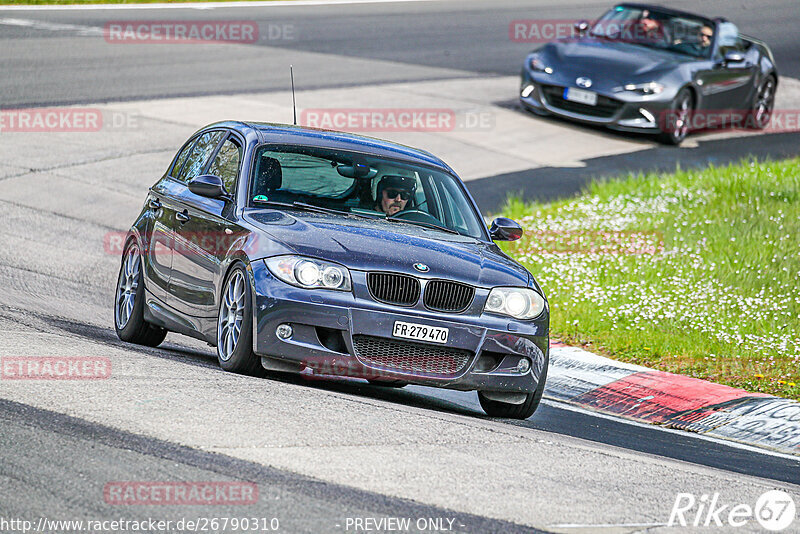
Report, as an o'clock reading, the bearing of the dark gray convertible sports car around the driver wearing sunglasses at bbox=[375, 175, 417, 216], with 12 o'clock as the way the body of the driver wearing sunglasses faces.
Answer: The dark gray convertible sports car is roughly at 8 o'clock from the driver wearing sunglasses.

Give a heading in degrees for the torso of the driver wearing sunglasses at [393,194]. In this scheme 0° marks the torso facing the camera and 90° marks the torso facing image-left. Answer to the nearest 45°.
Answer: approximately 315°

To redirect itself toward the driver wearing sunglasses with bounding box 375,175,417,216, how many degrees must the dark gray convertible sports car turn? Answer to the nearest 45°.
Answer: approximately 45° to its left

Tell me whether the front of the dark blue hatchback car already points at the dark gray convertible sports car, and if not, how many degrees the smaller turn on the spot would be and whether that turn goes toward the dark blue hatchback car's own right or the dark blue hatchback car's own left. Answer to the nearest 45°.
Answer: approximately 135° to the dark blue hatchback car's own left

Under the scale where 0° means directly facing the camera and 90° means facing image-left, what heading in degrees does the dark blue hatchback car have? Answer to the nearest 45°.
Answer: approximately 315°

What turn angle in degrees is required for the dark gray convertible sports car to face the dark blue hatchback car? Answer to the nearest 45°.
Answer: approximately 45° to its left
